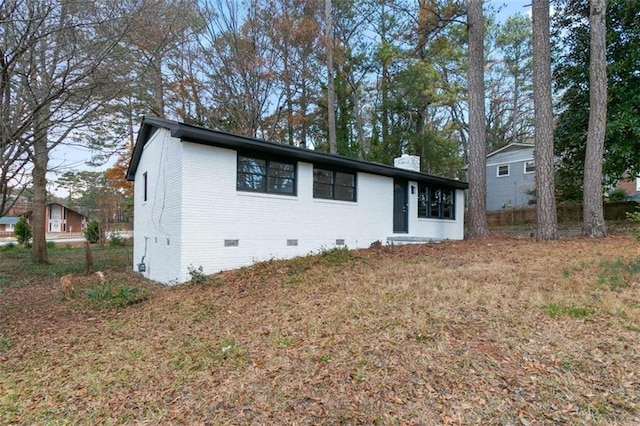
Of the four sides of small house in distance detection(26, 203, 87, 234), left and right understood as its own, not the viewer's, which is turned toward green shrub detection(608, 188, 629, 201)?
left

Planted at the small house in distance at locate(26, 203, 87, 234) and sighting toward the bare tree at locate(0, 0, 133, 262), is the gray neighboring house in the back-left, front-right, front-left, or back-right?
front-left

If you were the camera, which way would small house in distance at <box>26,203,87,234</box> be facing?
facing the viewer and to the left of the viewer

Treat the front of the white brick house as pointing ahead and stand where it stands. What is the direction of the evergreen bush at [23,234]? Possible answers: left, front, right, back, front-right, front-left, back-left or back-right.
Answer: back

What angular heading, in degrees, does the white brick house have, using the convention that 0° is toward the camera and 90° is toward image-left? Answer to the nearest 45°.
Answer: approximately 315°

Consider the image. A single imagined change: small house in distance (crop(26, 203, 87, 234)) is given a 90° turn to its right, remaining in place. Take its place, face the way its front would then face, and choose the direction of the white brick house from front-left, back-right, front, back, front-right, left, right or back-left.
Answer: back-left

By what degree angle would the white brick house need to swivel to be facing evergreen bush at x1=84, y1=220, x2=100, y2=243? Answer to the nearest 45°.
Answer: approximately 180°

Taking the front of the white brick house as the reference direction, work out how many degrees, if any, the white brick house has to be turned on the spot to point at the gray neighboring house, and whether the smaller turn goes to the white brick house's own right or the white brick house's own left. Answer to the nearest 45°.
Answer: approximately 90° to the white brick house's own left

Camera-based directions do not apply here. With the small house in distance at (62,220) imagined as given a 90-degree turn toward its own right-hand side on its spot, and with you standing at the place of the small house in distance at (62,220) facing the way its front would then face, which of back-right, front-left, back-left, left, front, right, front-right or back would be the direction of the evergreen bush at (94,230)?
back-left

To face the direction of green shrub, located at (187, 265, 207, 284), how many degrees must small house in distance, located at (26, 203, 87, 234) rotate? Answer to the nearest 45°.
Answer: approximately 45° to its left
